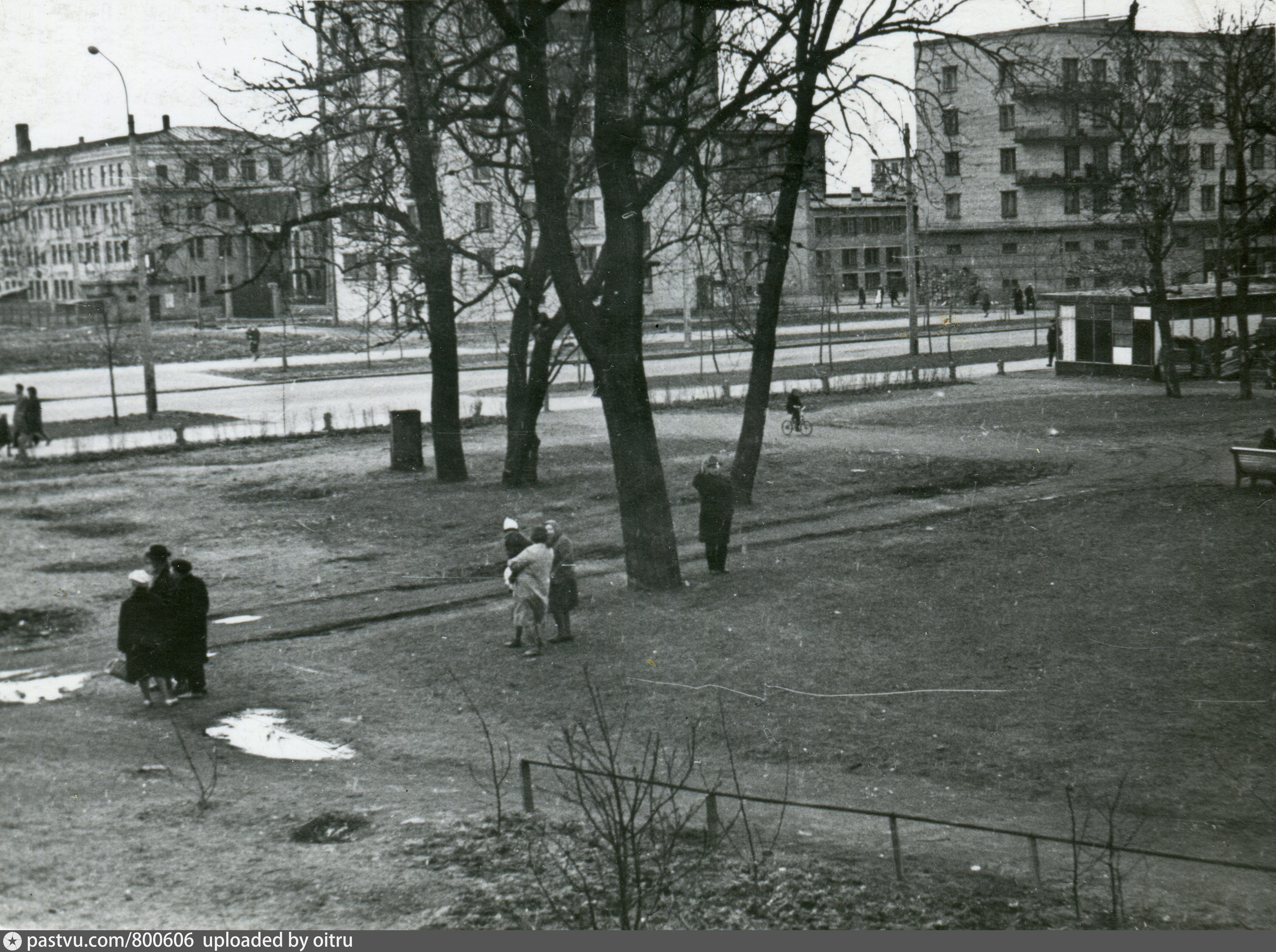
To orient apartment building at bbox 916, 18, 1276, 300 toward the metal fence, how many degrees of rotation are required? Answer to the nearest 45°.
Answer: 0° — it already faces it

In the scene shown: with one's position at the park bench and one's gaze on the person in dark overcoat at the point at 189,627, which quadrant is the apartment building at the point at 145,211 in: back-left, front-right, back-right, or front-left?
front-right

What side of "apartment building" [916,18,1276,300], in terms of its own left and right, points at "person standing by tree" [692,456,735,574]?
front

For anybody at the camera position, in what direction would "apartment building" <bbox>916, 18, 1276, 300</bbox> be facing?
facing the viewer

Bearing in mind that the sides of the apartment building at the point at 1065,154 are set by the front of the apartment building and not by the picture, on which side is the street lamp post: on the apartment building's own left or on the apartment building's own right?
on the apartment building's own right

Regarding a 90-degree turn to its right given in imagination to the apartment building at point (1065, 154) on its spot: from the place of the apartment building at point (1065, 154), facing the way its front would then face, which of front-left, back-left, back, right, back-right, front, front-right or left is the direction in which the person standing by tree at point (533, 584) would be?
left

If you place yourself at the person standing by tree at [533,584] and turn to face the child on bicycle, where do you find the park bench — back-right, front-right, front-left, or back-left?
front-right
